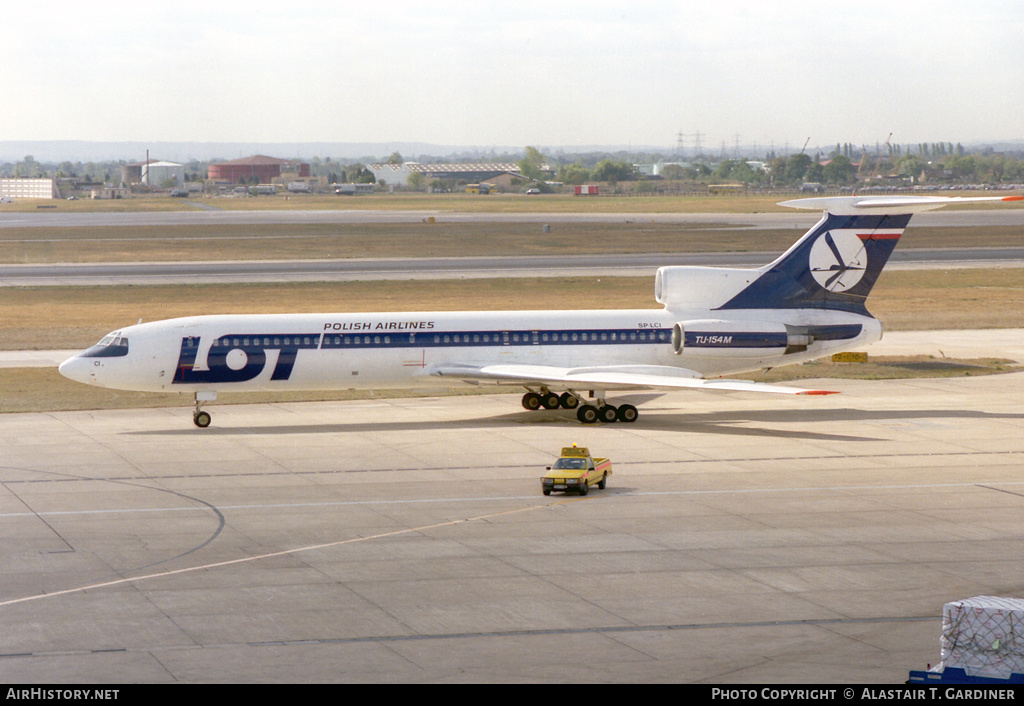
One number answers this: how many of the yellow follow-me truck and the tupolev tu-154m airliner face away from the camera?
0

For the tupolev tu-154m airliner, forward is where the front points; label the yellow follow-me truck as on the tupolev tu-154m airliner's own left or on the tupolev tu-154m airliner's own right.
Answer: on the tupolev tu-154m airliner's own left

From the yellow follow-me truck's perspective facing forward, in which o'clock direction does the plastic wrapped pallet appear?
The plastic wrapped pallet is roughly at 10 o'clock from the yellow follow-me truck.

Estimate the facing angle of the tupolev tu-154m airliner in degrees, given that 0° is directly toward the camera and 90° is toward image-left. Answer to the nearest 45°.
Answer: approximately 90°

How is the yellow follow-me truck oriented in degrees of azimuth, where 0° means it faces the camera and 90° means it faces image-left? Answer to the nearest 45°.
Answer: approximately 45°

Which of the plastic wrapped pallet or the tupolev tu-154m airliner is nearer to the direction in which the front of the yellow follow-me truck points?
the plastic wrapped pallet

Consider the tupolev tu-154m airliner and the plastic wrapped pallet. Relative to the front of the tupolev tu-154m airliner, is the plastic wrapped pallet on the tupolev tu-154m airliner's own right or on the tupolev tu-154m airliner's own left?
on the tupolev tu-154m airliner's own left
